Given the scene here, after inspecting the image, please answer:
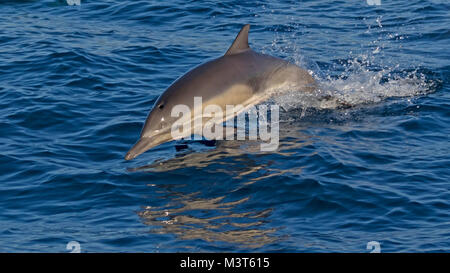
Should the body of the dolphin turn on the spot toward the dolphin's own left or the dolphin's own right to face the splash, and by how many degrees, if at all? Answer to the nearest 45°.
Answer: approximately 135° to the dolphin's own right

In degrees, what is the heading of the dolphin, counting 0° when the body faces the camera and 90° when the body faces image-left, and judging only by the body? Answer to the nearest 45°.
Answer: approximately 90°
